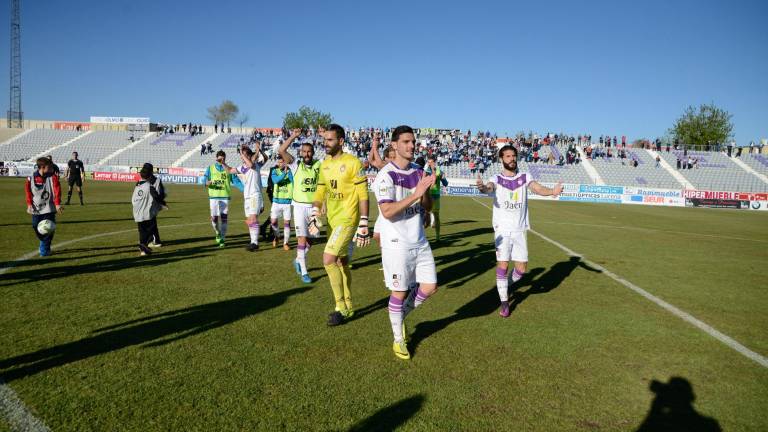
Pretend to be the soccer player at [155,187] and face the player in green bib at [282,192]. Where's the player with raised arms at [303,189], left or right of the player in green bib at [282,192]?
right

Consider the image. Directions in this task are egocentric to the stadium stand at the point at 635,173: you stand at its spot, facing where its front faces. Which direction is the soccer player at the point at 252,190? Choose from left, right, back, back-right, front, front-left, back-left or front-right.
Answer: front

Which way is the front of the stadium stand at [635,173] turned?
toward the camera

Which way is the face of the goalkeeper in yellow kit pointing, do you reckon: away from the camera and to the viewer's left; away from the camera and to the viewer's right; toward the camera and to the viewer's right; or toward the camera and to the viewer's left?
toward the camera and to the viewer's left

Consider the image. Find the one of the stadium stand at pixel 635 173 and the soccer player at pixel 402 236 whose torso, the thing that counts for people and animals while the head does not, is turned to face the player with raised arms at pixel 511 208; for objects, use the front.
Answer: the stadium stand

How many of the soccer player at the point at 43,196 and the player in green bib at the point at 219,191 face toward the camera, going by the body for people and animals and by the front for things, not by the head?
2

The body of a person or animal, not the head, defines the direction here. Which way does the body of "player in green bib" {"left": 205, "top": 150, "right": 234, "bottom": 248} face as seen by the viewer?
toward the camera

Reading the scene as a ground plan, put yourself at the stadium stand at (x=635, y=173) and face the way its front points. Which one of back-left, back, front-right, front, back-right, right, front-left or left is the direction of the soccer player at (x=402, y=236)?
front

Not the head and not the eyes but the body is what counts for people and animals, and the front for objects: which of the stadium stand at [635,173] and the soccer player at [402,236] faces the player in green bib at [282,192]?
the stadium stand

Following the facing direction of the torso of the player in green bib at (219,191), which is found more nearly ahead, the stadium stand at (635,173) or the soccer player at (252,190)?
the soccer player

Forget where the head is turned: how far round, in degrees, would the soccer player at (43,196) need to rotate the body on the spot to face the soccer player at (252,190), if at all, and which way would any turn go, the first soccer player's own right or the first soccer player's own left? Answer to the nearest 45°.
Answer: approximately 90° to the first soccer player's own left

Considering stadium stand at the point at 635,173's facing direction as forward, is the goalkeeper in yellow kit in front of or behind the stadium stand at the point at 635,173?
in front

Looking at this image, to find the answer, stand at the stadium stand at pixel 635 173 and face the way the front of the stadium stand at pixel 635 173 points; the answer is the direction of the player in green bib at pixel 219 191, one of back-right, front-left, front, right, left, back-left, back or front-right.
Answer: front

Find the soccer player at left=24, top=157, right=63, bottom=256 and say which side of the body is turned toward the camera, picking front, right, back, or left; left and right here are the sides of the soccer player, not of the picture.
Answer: front
